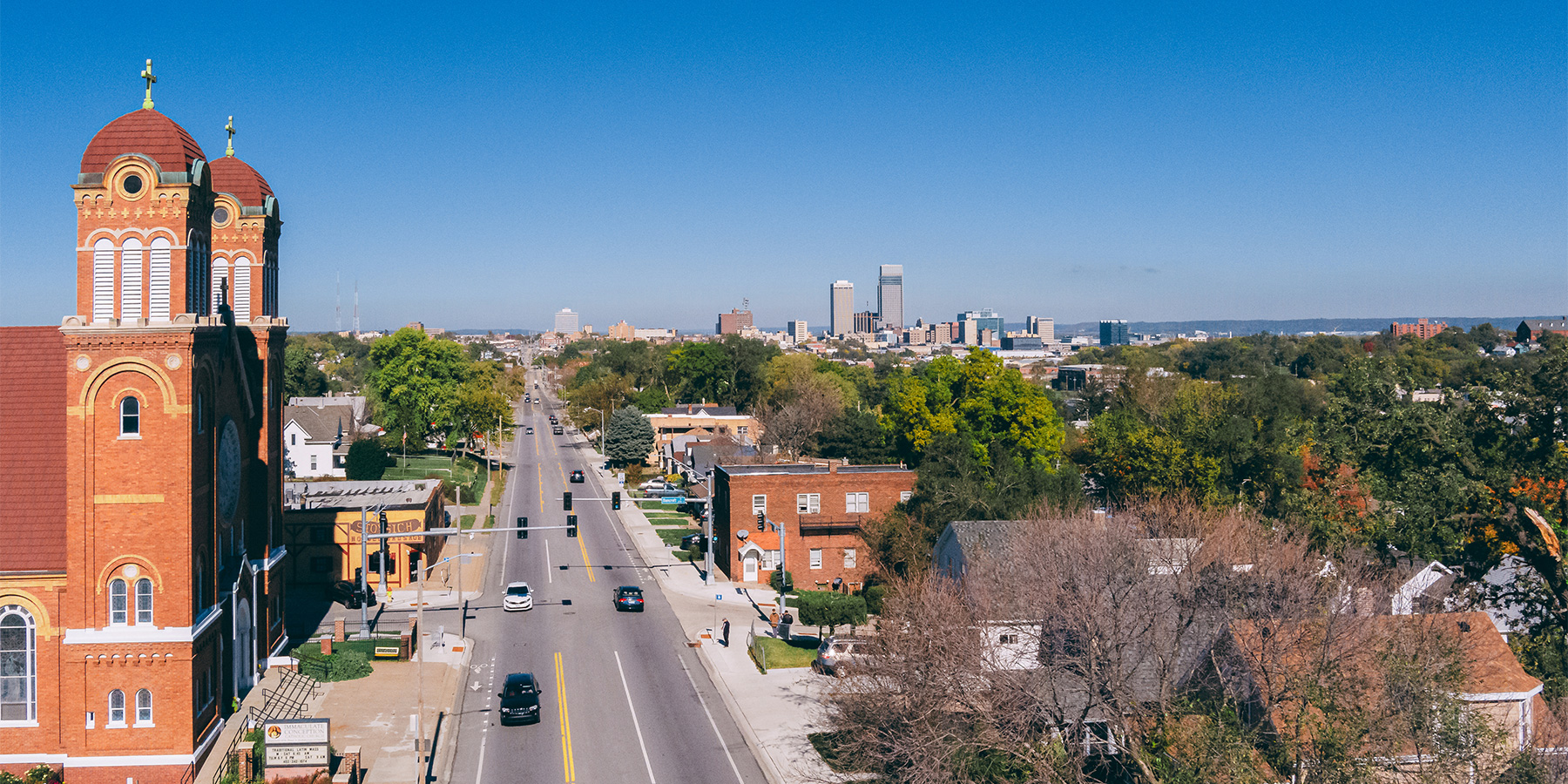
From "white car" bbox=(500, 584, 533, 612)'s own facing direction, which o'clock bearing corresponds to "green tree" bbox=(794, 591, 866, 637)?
The green tree is roughly at 10 o'clock from the white car.

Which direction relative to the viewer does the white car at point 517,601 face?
toward the camera

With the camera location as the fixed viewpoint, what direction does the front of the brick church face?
facing to the right of the viewer

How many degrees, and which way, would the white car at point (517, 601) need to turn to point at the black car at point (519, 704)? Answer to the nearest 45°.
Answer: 0° — it already faces it

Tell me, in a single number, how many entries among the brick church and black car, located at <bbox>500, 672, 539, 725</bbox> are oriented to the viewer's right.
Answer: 1

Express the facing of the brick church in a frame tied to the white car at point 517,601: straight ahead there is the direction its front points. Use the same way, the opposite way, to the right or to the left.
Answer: to the left

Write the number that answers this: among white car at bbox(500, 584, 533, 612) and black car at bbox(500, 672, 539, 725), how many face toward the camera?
2

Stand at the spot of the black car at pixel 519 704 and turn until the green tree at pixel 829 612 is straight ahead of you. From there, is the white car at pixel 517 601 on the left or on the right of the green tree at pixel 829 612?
left

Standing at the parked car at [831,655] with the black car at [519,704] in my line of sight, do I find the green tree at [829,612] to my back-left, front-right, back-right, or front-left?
back-right

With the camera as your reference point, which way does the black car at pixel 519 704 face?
facing the viewer
